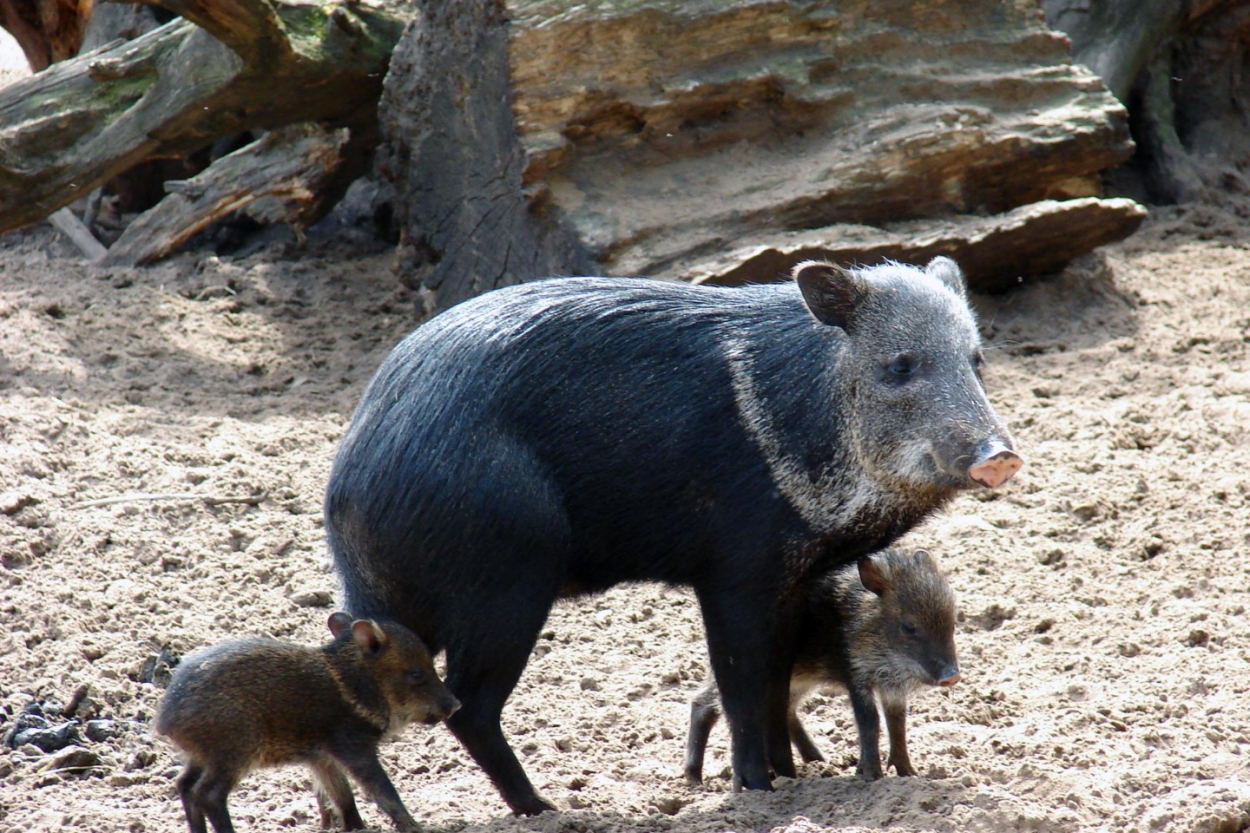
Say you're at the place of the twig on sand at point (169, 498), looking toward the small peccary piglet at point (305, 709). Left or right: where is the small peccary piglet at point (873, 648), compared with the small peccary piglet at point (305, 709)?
left

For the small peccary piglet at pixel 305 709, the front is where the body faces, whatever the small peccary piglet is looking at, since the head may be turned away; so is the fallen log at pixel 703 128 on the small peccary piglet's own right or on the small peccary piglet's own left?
on the small peccary piglet's own left

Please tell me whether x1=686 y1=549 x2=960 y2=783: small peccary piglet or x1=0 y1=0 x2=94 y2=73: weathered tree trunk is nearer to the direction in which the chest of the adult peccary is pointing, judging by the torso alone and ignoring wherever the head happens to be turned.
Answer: the small peccary piglet

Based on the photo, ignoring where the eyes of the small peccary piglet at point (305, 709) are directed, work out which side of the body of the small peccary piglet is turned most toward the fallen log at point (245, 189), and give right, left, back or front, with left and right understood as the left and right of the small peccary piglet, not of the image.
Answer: left

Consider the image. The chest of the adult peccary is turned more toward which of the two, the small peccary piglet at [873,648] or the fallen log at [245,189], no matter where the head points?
the small peccary piglet

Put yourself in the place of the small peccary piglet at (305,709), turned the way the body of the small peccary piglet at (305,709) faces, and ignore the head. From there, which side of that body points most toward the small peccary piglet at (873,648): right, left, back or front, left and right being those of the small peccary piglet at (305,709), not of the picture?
front

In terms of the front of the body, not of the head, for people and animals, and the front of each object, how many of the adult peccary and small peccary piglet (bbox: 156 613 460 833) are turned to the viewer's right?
2

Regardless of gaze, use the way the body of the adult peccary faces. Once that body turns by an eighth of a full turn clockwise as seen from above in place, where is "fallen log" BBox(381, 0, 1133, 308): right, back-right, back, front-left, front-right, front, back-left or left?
back-left

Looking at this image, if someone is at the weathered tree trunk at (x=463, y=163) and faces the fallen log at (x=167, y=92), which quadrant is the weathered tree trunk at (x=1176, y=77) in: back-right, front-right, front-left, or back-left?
back-right

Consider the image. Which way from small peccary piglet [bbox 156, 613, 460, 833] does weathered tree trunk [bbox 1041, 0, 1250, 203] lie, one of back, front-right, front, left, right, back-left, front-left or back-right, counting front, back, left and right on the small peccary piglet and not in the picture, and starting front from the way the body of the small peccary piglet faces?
front-left

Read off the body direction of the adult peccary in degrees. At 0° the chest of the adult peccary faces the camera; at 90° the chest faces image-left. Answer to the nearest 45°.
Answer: approximately 270°

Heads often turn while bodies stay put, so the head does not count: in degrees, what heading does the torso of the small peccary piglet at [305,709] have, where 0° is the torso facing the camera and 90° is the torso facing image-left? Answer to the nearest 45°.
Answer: approximately 270°
